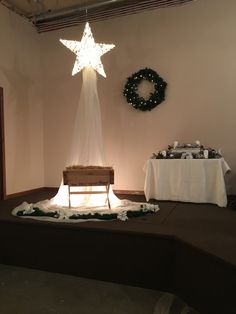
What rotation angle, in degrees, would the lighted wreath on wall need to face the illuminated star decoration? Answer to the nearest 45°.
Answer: approximately 45° to its right

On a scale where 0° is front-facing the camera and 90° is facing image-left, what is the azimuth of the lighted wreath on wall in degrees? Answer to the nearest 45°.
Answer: approximately 0°

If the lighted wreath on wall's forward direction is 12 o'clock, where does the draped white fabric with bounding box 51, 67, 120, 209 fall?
The draped white fabric is roughly at 1 o'clock from the lighted wreath on wall.

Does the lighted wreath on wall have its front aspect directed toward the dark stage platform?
yes
